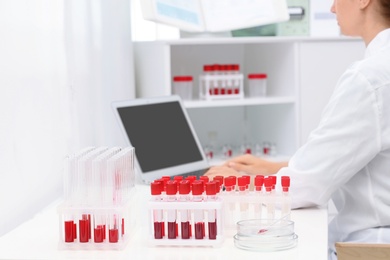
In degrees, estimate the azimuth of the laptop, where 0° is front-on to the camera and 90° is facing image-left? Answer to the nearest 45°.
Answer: approximately 315°

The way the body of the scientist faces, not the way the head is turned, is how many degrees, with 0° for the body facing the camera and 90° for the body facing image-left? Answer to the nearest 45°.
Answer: approximately 90°

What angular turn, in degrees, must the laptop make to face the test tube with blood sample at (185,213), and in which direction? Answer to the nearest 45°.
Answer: approximately 45° to its right

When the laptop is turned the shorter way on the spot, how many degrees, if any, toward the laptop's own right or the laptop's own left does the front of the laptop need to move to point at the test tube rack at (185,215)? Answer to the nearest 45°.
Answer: approximately 45° to the laptop's own right

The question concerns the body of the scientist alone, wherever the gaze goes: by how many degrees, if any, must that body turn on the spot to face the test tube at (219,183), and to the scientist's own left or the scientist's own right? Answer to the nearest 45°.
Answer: approximately 45° to the scientist's own left

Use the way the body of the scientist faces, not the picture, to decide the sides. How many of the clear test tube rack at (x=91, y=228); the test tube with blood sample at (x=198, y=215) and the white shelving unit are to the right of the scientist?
1

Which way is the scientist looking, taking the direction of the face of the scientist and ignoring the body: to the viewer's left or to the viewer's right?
to the viewer's left

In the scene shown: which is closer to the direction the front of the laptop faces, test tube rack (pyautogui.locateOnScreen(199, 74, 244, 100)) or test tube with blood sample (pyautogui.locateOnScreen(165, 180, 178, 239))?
the test tube with blood sample

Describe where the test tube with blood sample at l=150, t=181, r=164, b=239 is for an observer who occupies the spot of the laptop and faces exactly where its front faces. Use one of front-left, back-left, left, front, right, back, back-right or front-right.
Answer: front-right

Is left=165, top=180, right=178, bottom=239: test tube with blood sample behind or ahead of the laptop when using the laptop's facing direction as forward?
ahead
